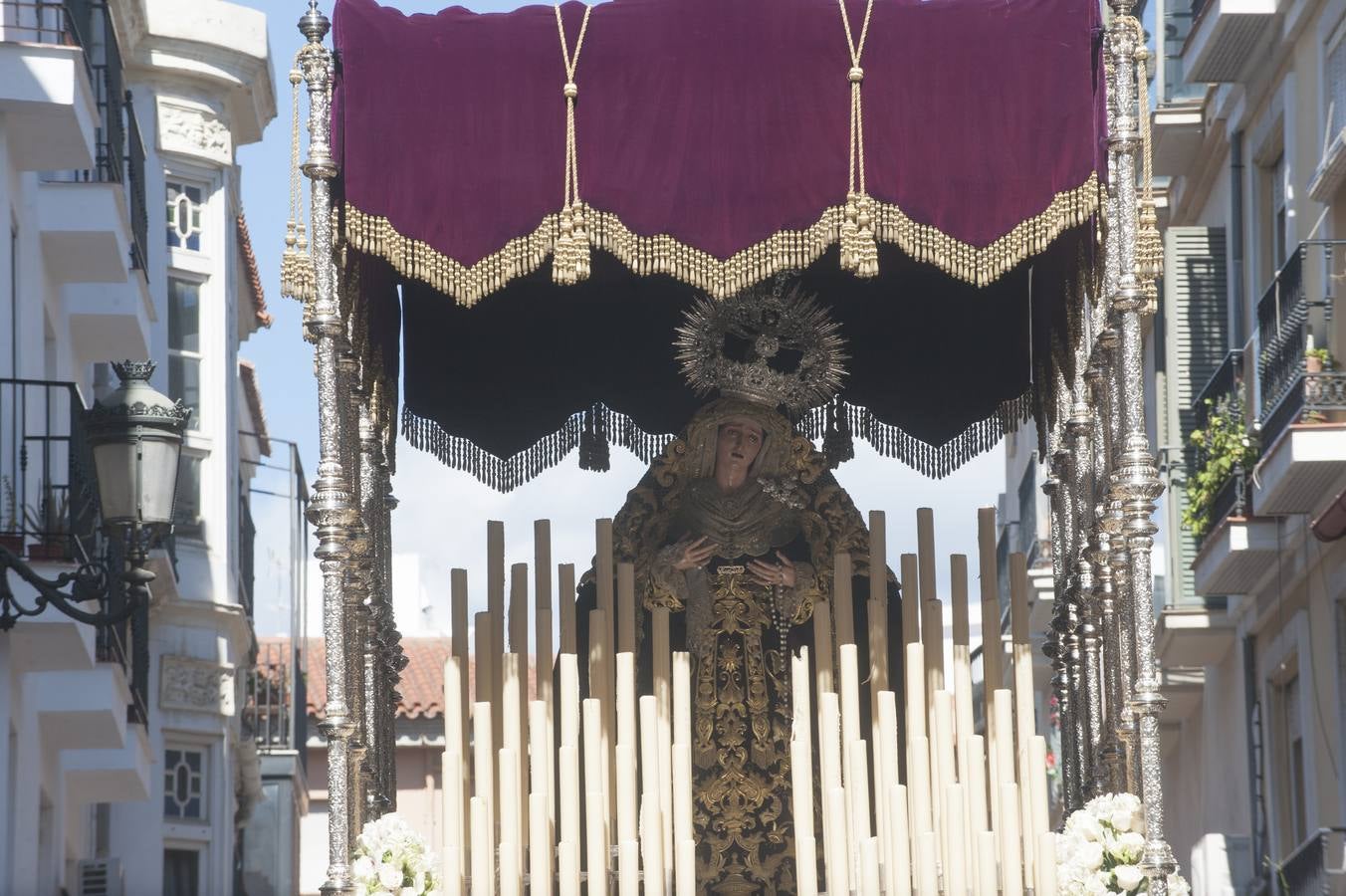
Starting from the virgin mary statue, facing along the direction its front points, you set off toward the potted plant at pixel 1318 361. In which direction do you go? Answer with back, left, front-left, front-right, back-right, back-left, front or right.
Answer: back-left

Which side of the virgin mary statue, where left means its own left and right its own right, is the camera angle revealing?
front

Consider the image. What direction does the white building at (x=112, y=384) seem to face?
to the viewer's right

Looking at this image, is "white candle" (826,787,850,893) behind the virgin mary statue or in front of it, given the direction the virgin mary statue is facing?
in front

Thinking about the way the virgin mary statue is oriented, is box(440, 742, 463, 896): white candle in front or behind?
in front

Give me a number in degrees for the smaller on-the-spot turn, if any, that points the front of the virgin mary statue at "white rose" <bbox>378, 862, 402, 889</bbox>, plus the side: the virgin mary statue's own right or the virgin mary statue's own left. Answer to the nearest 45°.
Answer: approximately 45° to the virgin mary statue's own right

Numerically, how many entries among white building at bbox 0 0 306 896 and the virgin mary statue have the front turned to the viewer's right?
1

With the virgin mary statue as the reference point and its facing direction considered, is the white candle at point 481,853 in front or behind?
in front

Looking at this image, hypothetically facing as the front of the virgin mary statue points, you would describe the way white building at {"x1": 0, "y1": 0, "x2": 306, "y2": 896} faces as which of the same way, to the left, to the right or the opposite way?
to the left
